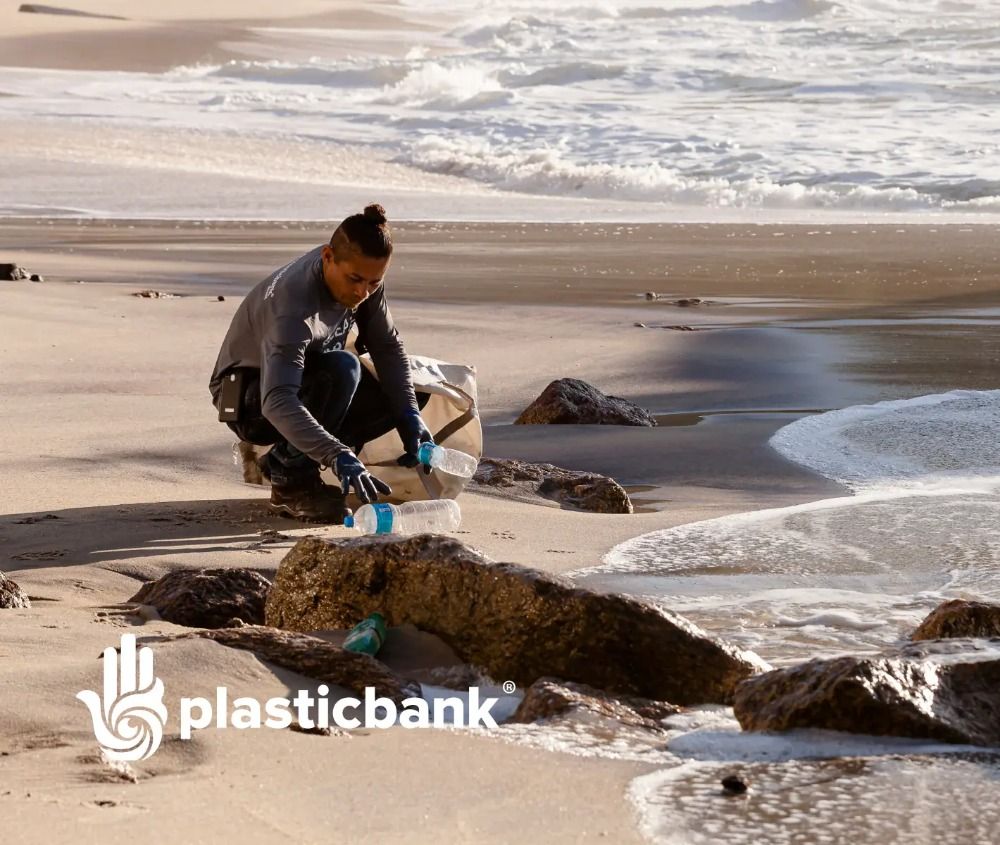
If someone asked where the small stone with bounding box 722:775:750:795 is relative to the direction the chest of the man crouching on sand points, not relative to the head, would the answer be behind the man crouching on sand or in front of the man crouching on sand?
in front

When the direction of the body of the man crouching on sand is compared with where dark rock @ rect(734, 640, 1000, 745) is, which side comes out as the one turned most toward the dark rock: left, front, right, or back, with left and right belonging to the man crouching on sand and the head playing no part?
front

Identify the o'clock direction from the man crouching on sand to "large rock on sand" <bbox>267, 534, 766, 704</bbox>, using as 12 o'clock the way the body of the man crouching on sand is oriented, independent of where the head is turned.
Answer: The large rock on sand is roughly at 1 o'clock from the man crouching on sand.

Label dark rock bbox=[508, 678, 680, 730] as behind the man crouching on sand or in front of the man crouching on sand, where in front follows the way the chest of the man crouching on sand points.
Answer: in front

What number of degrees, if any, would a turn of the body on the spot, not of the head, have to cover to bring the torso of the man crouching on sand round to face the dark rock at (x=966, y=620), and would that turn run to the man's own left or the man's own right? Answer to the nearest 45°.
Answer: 0° — they already face it

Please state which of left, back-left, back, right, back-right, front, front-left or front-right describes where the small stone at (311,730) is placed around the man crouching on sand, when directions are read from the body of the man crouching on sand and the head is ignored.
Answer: front-right

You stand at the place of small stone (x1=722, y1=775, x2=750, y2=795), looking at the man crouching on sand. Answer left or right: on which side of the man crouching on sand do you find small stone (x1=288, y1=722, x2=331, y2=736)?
left

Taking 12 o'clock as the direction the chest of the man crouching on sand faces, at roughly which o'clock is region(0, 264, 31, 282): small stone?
The small stone is roughly at 7 o'clock from the man crouching on sand.

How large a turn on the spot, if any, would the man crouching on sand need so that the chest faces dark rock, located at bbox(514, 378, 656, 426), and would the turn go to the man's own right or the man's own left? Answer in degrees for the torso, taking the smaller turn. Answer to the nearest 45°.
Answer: approximately 90° to the man's own left

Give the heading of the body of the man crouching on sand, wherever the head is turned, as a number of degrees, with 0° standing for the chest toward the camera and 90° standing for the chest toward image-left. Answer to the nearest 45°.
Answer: approximately 315°

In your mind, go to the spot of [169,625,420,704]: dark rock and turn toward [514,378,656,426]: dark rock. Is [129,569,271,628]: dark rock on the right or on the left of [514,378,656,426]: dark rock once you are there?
left
